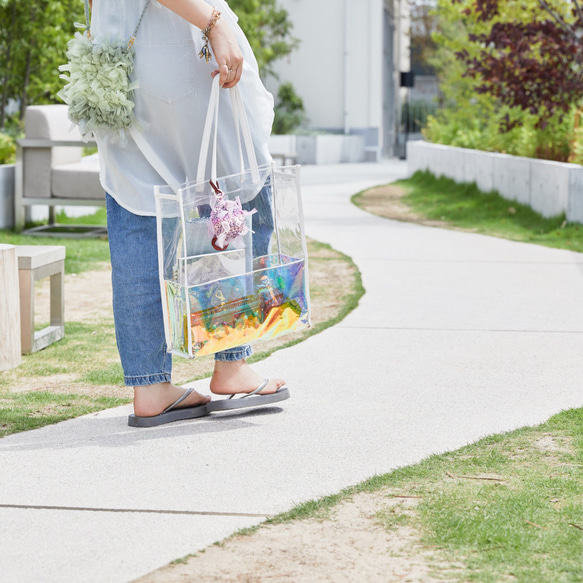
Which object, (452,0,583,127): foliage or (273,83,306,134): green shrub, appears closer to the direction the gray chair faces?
the foliage

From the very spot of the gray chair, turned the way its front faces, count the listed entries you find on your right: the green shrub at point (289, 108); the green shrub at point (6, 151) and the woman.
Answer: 1
